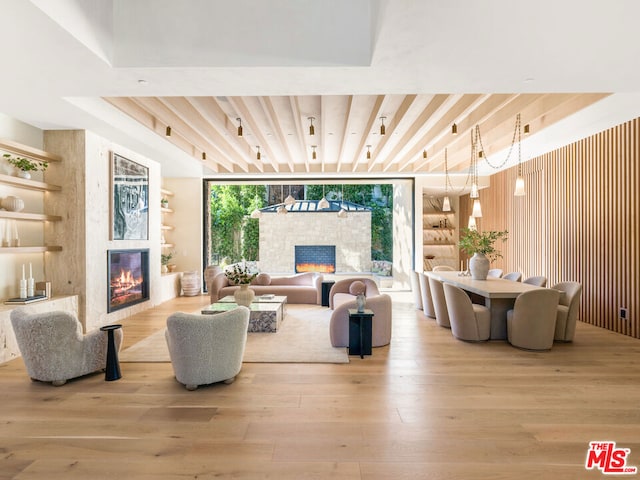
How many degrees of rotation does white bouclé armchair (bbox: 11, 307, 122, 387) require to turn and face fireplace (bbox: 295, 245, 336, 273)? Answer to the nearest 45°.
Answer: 0° — it already faces it

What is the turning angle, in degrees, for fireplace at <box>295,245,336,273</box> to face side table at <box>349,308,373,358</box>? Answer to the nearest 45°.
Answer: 0° — it already faces it

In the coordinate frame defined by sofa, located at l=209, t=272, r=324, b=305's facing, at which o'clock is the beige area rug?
The beige area rug is roughly at 12 o'clock from the sofa.

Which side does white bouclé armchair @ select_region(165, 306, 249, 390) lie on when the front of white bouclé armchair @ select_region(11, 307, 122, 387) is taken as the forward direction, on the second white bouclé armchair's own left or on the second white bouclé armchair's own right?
on the second white bouclé armchair's own right

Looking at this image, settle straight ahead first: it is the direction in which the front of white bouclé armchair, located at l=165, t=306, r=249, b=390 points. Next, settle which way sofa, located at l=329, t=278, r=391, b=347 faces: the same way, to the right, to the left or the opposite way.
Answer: to the left

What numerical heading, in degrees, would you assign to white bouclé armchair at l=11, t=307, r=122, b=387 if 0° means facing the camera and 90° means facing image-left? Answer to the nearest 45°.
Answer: approximately 225°

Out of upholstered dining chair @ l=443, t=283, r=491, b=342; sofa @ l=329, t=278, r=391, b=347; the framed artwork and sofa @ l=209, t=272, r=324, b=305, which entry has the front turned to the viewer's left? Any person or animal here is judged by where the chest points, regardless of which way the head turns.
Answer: sofa @ l=329, t=278, r=391, b=347

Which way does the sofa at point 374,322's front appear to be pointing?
to the viewer's left
